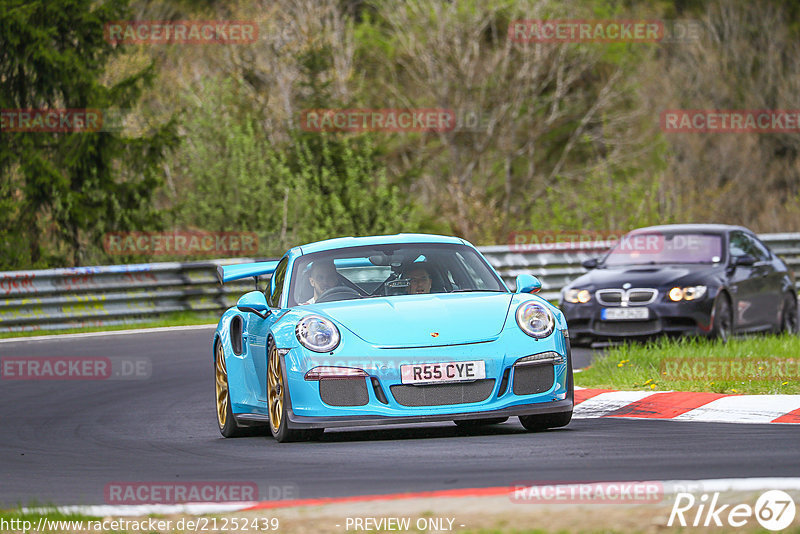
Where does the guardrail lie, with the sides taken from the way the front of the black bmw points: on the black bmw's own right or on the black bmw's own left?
on the black bmw's own right

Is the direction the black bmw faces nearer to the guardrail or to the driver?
the driver

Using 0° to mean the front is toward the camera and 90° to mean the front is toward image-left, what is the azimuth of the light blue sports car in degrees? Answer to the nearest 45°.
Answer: approximately 315°

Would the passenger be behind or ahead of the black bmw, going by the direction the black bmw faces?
ahead

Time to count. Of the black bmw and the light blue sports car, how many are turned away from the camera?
0

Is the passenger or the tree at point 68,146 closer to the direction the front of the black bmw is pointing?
the passenger

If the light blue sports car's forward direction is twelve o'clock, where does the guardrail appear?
The guardrail is roughly at 7 o'clock from the light blue sports car.

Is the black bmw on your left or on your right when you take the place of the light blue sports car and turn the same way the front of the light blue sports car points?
on your left

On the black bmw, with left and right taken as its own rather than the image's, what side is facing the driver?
front

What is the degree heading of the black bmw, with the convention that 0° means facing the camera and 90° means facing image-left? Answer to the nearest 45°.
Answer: approximately 45°
